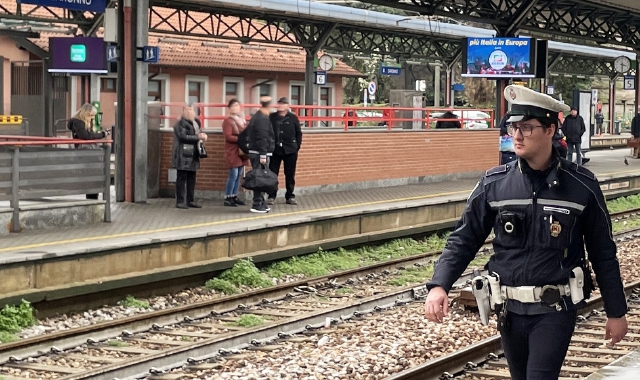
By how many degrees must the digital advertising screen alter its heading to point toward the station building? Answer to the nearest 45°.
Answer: approximately 135° to its right

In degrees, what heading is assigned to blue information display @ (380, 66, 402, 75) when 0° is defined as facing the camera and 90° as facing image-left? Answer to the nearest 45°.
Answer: approximately 0°

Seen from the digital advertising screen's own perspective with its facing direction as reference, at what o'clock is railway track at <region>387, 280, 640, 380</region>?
The railway track is roughly at 12 o'clock from the digital advertising screen.

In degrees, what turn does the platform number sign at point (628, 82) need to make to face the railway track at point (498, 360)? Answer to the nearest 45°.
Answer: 0° — it already faces it

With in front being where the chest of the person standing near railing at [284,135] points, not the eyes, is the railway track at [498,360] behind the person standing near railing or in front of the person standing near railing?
in front

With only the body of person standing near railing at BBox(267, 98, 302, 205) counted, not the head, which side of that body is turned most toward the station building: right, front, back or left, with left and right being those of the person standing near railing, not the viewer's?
back
